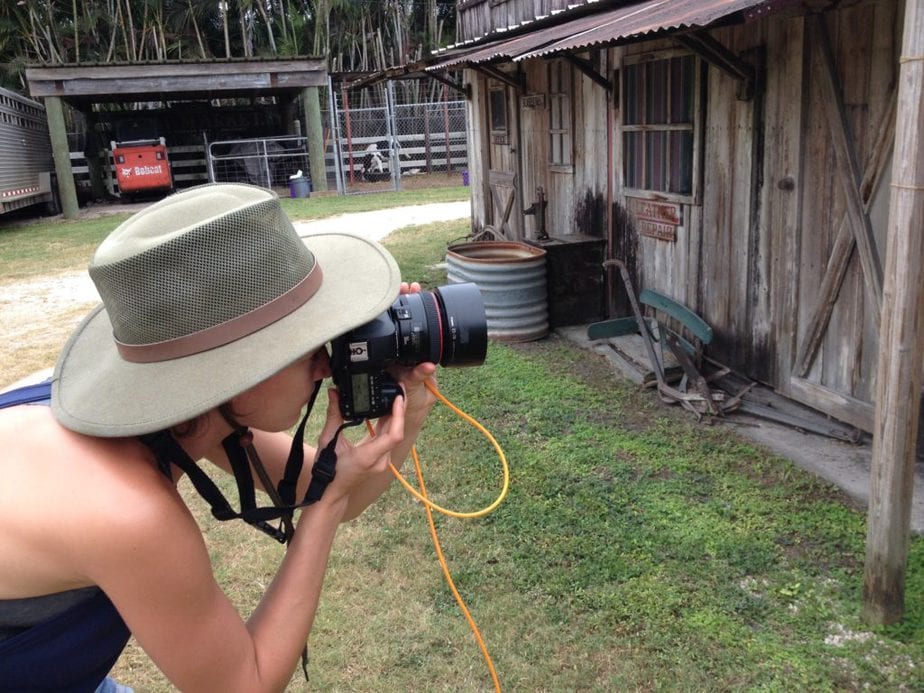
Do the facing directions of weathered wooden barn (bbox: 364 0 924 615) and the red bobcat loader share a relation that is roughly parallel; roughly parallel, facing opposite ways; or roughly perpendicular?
roughly perpendicular

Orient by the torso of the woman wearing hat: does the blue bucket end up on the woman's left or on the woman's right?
on the woman's left

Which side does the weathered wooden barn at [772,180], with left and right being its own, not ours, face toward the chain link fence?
right

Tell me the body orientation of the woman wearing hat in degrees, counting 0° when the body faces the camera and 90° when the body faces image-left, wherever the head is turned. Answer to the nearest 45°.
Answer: approximately 270°

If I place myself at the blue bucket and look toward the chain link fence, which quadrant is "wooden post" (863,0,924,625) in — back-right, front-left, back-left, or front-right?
back-right

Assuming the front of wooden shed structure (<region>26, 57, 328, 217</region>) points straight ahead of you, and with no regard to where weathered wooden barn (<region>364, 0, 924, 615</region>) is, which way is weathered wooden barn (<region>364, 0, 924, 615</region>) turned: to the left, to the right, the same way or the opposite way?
to the right

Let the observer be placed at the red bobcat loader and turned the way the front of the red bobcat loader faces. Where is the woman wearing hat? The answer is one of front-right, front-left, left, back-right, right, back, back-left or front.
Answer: back

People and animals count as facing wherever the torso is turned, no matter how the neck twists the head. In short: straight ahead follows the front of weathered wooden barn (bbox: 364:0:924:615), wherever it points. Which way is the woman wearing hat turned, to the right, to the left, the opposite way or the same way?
the opposite way

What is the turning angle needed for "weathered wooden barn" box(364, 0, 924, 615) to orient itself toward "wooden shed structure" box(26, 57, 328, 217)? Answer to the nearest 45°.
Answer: approximately 90° to its right

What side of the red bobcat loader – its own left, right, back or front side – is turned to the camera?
back

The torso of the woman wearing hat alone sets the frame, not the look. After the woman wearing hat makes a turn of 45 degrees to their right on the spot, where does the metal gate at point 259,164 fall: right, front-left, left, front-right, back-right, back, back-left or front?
back-left

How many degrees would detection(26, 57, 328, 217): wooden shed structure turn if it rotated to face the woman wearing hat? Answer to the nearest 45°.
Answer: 0° — it already faces them

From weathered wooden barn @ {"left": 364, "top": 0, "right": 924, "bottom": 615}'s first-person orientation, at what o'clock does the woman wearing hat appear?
The woman wearing hat is roughly at 11 o'clock from the weathered wooden barn.

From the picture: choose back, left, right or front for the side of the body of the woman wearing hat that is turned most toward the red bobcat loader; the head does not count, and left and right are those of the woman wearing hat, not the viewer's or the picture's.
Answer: left

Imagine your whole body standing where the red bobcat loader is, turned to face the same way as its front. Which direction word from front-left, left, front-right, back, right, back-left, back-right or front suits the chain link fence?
right

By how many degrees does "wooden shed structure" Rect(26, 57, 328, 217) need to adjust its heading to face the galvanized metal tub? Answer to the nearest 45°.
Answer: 0° — it already faces it
